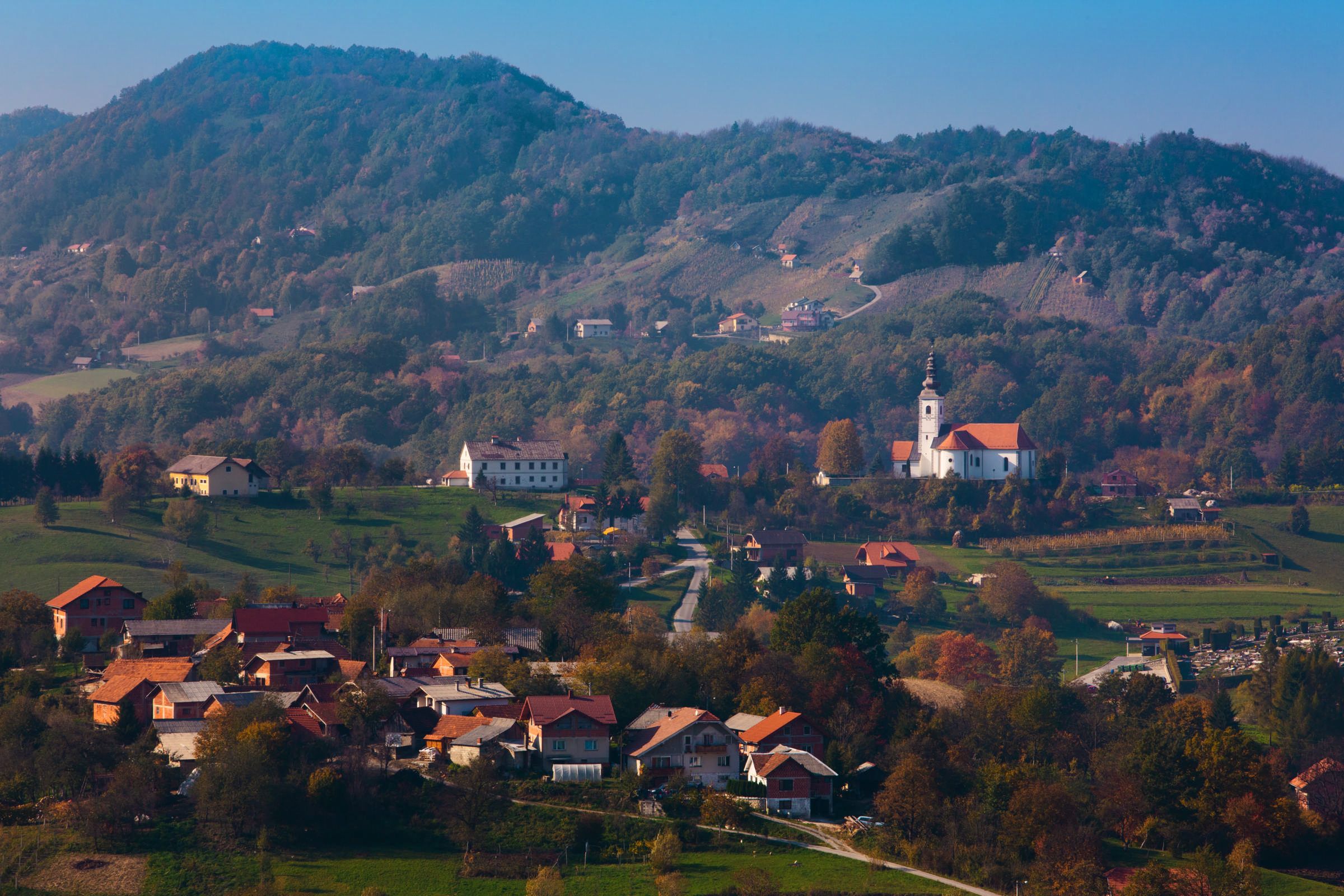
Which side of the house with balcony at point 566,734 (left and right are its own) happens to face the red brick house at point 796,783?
left

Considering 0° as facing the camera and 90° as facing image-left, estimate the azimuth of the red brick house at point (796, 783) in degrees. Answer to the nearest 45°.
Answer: approximately 0°

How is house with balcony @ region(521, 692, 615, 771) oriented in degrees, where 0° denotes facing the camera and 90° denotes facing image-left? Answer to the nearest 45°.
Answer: approximately 0°

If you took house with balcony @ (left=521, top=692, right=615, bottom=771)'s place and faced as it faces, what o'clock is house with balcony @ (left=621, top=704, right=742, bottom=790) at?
house with balcony @ (left=621, top=704, right=742, bottom=790) is roughly at 9 o'clock from house with balcony @ (left=521, top=692, right=615, bottom=771).

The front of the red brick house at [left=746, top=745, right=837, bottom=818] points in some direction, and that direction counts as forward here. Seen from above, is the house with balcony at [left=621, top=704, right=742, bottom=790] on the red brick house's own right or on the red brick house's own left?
on the red brick house's own right

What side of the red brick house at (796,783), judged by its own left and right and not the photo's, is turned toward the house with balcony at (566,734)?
right

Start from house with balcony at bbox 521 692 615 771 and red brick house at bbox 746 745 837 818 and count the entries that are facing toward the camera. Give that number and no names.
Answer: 2

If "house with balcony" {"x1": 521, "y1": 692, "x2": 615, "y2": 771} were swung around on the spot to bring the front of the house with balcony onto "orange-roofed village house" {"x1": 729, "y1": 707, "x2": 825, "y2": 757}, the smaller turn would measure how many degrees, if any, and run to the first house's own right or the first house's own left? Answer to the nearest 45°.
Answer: approximately 90° to the first house's own left

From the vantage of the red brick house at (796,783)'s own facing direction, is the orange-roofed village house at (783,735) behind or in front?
behind
